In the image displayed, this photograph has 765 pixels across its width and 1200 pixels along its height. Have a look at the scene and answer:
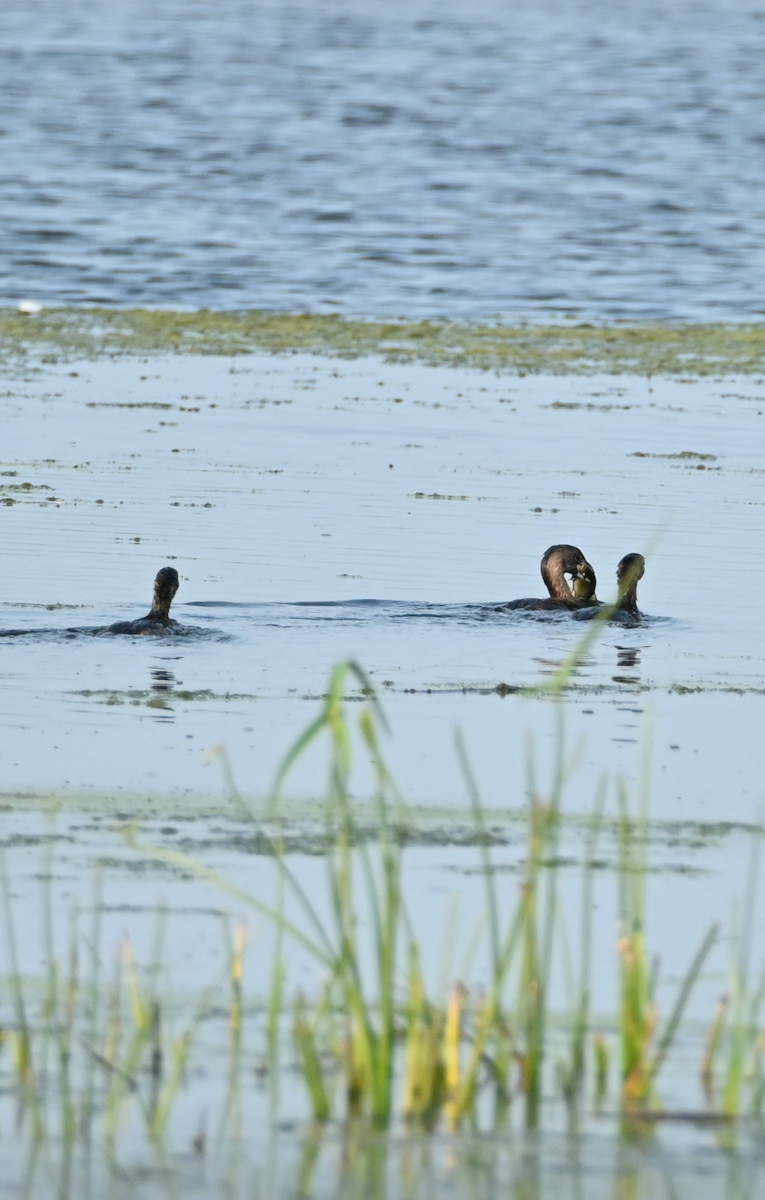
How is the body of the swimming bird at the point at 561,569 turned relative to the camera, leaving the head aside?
to the viewer's right

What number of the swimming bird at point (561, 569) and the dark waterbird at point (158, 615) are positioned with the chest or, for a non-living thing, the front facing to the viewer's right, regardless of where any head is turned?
2

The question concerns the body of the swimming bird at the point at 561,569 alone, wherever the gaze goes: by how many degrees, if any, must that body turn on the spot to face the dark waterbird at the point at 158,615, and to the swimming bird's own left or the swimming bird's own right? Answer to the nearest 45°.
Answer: approximately 135° to the swimming bird's own right

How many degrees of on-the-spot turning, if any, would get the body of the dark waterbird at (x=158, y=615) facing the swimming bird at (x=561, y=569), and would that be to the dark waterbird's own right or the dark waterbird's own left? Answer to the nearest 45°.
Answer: approximately 45° to the dark waterbird's own left

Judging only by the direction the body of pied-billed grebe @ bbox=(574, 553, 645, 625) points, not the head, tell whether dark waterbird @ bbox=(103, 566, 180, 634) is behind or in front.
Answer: behind

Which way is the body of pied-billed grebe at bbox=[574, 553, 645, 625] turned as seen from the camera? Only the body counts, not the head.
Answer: to the viewer's right

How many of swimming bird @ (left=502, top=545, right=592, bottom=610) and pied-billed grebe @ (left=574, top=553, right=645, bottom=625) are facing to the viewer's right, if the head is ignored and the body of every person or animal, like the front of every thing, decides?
2
